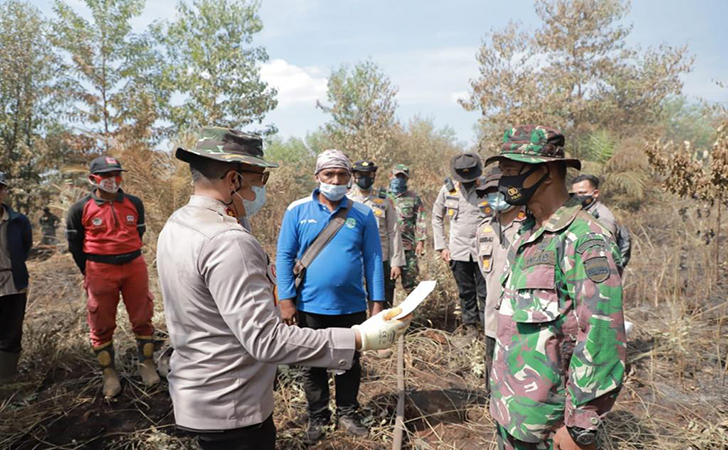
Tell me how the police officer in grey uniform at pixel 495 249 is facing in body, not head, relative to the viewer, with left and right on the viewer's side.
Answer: facing the viewer and to the left of the viewer

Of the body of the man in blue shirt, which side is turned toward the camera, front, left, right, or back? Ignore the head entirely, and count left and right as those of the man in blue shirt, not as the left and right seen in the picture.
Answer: front

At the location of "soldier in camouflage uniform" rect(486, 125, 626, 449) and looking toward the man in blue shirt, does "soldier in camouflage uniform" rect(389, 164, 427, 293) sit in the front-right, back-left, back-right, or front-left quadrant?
front-right

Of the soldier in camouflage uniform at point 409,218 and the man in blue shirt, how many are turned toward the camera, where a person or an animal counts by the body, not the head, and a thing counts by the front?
2

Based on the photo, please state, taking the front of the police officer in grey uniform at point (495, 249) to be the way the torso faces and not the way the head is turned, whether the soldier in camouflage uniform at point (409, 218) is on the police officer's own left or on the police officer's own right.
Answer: on the police officer's own right

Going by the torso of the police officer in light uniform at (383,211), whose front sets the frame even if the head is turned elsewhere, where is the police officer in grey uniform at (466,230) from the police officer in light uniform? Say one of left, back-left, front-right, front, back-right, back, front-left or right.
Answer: left

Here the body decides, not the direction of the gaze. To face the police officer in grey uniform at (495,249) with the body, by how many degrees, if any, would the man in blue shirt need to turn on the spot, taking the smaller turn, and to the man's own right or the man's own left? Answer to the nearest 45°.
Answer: approximately 90° to the man's own left

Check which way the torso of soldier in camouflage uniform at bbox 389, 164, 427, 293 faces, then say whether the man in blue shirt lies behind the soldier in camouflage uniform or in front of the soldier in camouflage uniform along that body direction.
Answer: in front

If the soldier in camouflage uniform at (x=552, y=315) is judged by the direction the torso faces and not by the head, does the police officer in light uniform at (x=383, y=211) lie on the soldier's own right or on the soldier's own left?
on the soldier's own right

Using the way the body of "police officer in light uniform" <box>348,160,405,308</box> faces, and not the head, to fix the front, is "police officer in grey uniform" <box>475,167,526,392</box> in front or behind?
in front

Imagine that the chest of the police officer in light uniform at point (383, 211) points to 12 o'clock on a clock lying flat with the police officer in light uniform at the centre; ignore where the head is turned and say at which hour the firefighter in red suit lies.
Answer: The firefighter in red suit is roughly at 2 o'clock from the police officer in light uniform.

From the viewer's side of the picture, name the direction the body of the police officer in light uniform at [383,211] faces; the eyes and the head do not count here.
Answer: toward the camera

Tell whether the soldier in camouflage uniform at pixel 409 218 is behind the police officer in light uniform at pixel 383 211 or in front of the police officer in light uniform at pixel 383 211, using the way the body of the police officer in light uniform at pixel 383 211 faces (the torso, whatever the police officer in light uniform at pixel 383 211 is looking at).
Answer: behind

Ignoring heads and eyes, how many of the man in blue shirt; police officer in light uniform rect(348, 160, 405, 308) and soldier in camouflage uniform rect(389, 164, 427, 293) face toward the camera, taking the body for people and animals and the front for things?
3

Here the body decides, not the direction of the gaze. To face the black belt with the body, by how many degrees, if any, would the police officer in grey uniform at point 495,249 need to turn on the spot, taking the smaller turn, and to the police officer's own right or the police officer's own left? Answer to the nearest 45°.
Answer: approximately 45° to the police officer's own right
